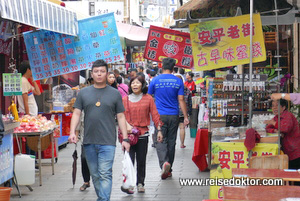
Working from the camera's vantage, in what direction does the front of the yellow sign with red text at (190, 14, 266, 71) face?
facing the viewer

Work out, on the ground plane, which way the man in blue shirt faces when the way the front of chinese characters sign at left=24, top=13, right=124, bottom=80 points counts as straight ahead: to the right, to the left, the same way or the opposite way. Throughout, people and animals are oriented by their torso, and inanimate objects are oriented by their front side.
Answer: the opposite way

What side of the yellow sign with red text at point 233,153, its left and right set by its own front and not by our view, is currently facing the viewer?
front

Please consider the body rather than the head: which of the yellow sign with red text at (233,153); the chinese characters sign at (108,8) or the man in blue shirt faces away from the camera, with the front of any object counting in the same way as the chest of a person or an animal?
the man in blue shirt

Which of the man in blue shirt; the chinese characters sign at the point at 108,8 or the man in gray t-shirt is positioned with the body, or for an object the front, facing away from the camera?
the man in blue shirt

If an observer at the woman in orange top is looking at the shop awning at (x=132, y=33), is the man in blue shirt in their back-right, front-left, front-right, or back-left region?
front-right

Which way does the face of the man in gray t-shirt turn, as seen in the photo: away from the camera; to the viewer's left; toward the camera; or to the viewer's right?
toward the camera

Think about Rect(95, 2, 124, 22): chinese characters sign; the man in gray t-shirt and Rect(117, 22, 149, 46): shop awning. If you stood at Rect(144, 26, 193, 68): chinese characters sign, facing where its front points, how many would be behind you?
2

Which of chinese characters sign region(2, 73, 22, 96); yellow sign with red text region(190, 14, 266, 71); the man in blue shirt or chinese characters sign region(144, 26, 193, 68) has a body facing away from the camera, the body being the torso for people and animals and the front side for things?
the man in blue shirt

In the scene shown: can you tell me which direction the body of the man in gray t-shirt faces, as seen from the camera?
toward the camera

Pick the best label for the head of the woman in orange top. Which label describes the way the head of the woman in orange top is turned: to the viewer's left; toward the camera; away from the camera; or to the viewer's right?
toward the camera

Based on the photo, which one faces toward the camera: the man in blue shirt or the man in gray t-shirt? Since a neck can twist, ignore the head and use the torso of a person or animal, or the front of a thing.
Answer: the man in gray t-shirt

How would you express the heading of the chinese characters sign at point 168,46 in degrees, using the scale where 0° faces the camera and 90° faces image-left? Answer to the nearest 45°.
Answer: approximately 0°

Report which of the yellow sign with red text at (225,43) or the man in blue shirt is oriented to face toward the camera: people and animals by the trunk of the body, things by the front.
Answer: the yellow sign with red text

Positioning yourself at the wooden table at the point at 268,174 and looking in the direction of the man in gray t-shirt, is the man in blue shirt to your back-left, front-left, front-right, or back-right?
front-right

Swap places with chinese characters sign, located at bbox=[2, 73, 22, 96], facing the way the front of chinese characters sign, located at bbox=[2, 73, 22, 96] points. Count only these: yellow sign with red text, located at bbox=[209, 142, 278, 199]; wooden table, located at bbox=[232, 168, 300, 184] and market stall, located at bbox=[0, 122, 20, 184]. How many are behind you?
0
